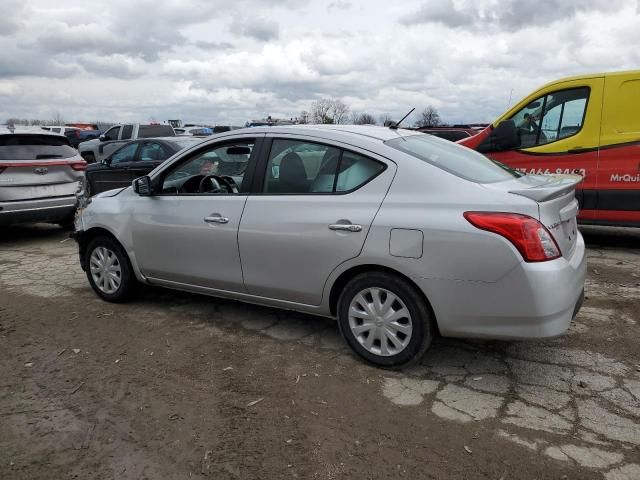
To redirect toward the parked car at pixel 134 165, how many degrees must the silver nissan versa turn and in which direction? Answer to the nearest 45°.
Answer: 0° — it already faces it

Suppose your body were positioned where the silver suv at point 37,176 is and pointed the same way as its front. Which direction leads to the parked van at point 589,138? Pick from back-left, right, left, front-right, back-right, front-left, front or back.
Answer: back-right

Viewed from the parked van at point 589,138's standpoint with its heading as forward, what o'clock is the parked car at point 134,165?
the parked car at point 134,165 is roughly at 12 o'clock from the parked van at point 589,138.

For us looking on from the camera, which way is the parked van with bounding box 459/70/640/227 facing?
facing to the left of the viewer

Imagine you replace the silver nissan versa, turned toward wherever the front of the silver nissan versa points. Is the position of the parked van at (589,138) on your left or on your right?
on your right

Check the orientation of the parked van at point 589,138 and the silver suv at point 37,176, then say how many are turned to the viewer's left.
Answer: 1

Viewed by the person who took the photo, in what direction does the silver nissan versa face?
facing away from the viewer and to the left of the viewer

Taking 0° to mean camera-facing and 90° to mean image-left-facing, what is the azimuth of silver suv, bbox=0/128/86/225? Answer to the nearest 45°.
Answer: approximately 180°
